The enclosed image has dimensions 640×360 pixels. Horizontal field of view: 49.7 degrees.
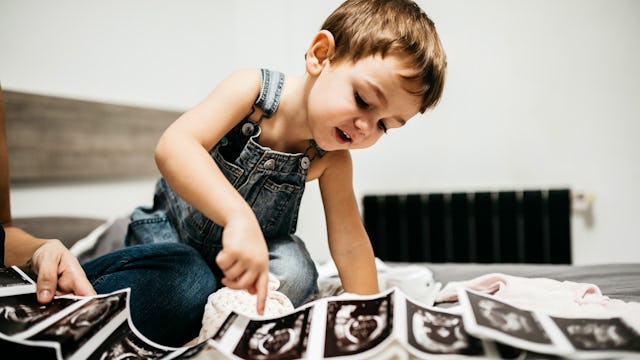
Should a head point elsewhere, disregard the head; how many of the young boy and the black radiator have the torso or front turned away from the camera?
0

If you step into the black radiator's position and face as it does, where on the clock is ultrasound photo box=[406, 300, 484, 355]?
The ultrasound photo is roughly at 12 o'clock from the black radiator.

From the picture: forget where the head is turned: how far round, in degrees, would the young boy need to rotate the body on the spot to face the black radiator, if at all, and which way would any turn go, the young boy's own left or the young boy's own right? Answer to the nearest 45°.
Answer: approximately 90° to the young boy's own left

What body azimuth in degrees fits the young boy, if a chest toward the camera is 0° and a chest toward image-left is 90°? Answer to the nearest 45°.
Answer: approximately 315°

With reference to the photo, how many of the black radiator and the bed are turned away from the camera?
0

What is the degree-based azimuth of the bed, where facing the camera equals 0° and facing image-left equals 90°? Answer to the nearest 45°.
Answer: approximately 315°

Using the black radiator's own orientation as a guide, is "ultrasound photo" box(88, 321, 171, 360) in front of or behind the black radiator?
in front

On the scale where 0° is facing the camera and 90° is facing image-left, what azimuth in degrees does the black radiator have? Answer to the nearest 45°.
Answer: approximately 0°

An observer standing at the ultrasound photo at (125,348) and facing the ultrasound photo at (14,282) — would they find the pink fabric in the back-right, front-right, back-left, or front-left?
back-right
